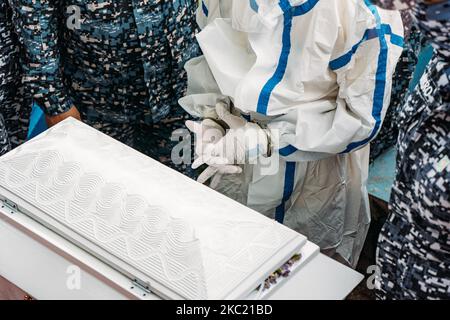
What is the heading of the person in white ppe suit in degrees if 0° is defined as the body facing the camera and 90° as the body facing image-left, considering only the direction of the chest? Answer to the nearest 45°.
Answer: approximately 45°
